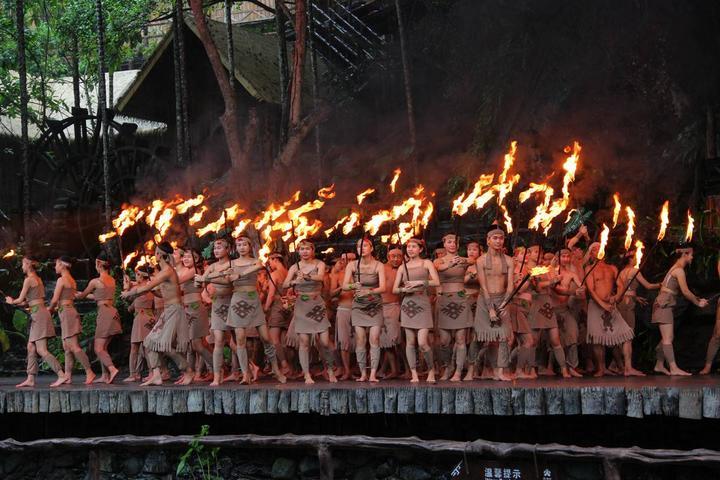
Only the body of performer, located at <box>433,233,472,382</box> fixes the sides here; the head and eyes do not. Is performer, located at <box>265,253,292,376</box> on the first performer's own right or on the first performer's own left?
on the first performer's own right

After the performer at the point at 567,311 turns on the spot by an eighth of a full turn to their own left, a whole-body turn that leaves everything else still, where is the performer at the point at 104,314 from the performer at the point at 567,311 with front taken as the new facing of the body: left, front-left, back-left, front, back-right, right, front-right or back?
back

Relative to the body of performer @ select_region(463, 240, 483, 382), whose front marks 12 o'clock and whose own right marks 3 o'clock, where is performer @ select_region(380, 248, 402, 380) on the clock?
performer @ select_region(380, 248, 402, 380) is roughly at 2 o'clock from performer @ select_region(463, 240, 483, 382).

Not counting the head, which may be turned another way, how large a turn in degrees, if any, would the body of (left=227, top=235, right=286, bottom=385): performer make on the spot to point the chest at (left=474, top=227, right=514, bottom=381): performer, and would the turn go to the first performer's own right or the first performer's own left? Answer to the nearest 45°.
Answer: approximately 90° to the first performer's own left

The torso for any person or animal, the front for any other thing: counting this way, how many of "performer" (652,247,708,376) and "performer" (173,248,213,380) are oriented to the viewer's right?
1

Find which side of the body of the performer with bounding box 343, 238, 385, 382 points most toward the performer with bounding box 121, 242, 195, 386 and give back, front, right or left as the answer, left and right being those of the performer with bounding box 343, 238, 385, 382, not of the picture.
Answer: right
